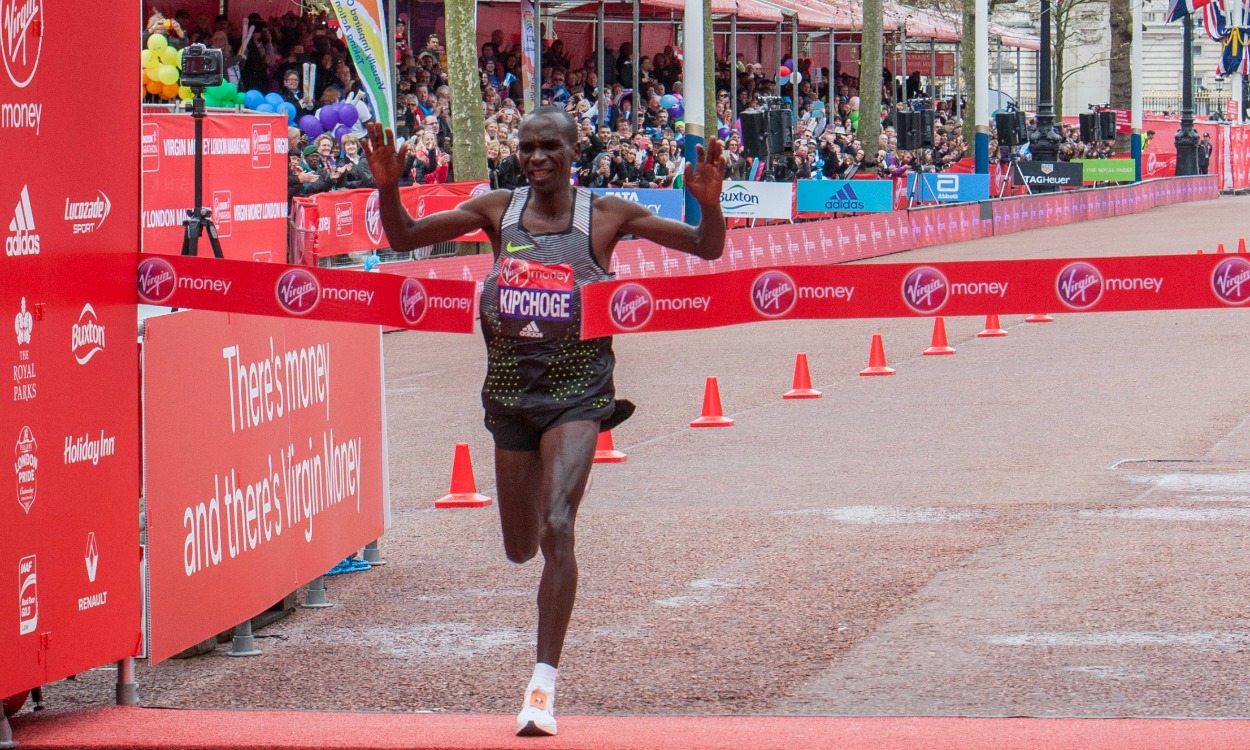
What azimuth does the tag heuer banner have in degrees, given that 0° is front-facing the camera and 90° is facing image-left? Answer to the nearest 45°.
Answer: approximately 0°

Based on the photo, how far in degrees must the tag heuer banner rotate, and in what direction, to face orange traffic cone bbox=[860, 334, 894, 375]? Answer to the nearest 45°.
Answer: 0° — it already faces it

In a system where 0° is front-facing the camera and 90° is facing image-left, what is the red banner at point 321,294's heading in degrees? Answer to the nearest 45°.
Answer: approximately 0°

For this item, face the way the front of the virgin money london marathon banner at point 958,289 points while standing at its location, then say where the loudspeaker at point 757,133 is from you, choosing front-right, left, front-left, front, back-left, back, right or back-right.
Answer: back

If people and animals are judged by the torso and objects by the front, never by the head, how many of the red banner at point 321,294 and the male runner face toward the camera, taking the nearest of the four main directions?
2

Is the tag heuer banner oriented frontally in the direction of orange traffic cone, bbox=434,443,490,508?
yes

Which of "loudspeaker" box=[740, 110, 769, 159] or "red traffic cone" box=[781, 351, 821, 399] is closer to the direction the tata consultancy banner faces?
the red traffic cone

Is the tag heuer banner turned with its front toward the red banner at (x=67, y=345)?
yes

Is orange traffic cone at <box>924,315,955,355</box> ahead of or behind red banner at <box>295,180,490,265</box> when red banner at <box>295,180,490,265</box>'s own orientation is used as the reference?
ahead
